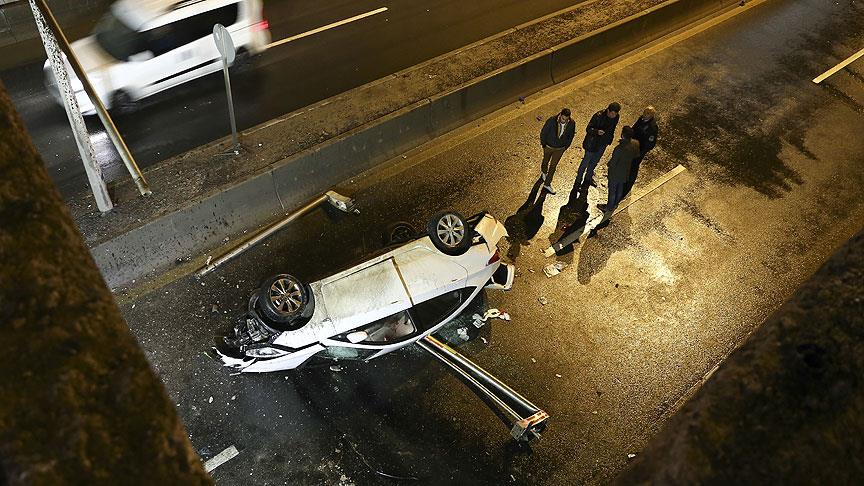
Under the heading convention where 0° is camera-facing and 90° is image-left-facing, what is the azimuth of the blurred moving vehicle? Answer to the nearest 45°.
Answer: approximately 45°

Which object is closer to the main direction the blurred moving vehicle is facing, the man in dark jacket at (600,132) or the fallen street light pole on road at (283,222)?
the fallen street light pole on road

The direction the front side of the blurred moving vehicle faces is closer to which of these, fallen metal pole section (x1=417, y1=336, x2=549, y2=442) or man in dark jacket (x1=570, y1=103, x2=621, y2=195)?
the fallen metal pole section

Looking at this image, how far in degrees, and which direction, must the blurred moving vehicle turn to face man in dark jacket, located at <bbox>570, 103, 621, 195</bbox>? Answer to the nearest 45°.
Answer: approximately 90° to its left

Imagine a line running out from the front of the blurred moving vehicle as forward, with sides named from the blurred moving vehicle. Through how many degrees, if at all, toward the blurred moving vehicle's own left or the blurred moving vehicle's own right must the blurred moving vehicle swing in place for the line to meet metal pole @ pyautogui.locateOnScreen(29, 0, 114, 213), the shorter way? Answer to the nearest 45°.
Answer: approximately 45° to the blurred moving vehicle's own left

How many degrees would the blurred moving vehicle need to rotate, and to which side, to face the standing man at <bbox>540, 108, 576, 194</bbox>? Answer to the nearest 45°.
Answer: approximately 90° to its left

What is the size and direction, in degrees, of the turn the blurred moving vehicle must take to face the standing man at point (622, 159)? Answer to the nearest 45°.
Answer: approximately 90° to its left
